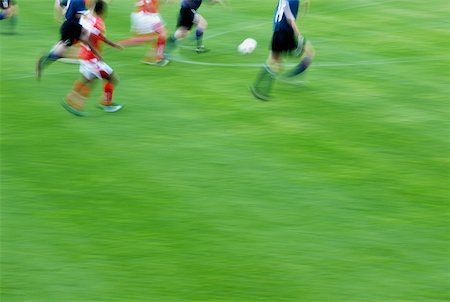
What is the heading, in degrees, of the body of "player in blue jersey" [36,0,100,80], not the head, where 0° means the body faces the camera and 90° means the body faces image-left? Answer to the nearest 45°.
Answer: approximately 270°

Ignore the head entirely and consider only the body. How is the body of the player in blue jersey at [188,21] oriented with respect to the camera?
to the viewer's right

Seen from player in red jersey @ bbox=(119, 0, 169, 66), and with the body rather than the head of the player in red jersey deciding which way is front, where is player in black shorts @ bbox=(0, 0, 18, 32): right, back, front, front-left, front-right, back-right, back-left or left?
back-left

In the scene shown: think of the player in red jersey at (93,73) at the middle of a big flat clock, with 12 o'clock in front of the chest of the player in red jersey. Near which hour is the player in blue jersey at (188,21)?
The player in blue jersey is roughly at 10 o'clock from the player in red jersey.

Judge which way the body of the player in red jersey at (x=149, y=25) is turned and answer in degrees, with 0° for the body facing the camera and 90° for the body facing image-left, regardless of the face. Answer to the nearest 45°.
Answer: approximately 270°

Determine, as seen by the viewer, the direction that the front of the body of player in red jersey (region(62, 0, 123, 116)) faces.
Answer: to the viewer's right

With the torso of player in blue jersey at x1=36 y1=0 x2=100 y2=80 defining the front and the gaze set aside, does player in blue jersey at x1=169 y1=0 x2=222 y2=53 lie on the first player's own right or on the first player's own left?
on the first player's own left

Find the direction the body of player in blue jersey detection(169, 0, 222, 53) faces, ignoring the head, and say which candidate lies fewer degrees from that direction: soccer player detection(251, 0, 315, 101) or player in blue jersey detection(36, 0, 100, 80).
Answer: the soccer player
